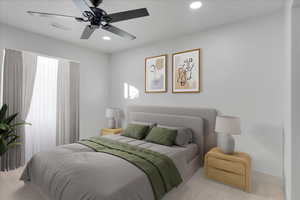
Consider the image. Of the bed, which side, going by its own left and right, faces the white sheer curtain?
right

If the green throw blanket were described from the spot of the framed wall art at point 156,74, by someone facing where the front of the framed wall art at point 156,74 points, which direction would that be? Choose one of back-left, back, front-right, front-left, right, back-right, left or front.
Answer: front-left

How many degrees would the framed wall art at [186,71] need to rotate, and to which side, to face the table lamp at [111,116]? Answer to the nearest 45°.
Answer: approximately 45° to its right

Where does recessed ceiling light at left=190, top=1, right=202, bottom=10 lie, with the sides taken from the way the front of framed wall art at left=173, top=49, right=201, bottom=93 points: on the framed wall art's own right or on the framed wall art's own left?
on the framed wall art's own left

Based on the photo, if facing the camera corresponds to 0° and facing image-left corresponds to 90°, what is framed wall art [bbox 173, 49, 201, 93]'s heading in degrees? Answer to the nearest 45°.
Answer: approximately 45°

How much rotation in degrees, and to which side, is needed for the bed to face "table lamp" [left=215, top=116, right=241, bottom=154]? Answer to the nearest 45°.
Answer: approximately 135° to its left

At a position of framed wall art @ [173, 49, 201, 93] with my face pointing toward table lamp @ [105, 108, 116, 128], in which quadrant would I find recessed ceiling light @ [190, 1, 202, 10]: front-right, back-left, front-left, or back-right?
back-left

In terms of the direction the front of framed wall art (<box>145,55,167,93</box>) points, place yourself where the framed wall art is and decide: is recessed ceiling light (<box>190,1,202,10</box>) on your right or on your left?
on your left

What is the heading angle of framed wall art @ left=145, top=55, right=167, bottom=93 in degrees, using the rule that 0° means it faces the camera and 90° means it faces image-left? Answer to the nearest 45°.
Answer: approximately 45°

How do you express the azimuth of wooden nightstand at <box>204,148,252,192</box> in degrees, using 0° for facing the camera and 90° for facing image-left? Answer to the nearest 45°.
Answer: approximately 45°
